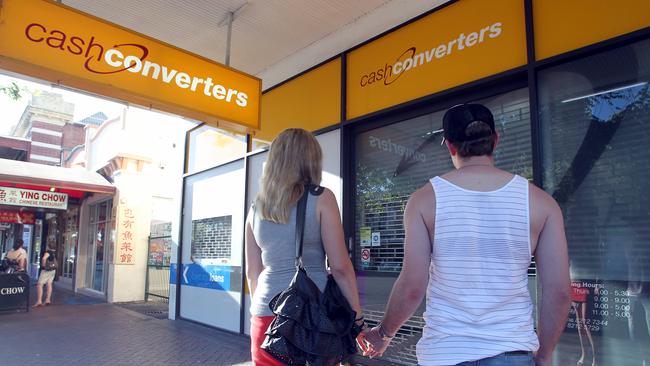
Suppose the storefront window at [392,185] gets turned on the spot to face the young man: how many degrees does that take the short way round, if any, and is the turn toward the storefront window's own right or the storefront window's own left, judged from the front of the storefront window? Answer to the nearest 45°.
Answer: approximately 45° to the storefront window's own left

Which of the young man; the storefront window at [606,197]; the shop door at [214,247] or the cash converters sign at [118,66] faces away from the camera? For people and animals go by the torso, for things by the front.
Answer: the young man

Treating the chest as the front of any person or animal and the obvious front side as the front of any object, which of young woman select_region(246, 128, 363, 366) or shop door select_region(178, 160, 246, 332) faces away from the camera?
the young woman

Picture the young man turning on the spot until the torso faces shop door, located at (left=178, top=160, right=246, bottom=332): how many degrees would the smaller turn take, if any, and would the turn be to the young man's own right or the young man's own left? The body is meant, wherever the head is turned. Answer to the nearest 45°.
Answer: approximately 45° to the young man's own left

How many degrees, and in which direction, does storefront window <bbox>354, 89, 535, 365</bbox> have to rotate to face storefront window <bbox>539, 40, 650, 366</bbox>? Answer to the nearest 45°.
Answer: approximately 90° to its left

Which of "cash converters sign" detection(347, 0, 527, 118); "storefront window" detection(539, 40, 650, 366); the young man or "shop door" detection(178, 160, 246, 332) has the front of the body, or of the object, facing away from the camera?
the young man

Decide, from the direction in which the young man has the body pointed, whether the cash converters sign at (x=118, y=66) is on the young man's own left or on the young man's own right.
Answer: on the young man's own left

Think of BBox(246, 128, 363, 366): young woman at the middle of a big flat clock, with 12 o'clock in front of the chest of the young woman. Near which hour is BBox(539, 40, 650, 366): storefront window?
The storefront window is roughly at 2 o'clock from the young woman.

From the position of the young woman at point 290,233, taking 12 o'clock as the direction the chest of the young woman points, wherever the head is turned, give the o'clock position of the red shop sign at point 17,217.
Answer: The red shop sign is roughly at 11 o'clock from the young woman.

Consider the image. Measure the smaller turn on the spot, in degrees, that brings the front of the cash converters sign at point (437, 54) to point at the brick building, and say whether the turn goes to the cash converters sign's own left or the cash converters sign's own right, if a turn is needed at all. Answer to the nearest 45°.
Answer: approximately 90° to the cash converters sign's own right

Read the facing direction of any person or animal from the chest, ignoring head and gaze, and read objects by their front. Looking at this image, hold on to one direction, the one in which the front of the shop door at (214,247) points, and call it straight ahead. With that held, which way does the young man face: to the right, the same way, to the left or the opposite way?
the opposite way
